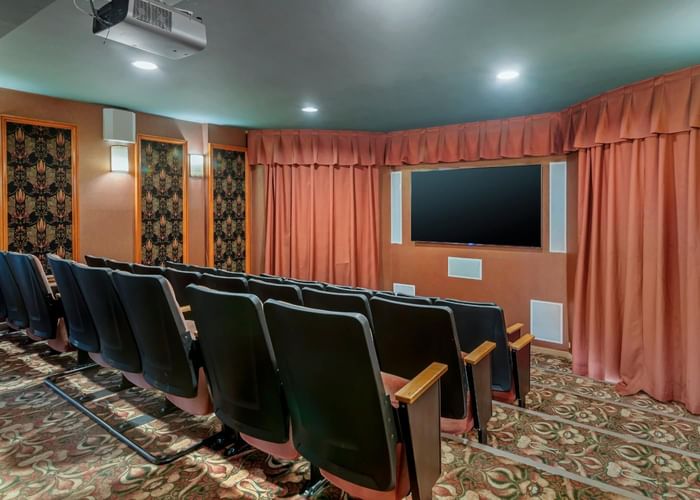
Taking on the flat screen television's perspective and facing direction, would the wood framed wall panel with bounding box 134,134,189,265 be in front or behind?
in front

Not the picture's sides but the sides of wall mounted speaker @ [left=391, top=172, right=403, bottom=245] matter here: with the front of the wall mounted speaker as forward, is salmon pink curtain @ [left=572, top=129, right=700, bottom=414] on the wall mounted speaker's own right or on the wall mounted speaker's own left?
on the wall mounted speaker's own left

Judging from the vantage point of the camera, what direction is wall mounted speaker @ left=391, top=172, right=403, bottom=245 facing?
facing the viewer and to the left of the viewer

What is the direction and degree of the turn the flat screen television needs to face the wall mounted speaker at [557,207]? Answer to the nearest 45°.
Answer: approximately 135° to its left

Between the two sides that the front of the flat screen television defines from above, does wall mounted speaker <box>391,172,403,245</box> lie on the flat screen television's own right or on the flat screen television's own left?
on the flat screen television's own right

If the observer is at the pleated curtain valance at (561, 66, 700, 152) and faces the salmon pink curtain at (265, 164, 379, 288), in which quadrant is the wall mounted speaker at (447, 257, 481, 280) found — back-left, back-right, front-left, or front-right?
front-right

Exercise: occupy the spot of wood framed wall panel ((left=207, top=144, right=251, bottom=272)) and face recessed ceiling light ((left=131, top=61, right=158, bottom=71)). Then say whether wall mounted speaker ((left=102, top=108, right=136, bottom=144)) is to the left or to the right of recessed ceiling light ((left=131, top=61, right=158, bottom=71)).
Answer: right

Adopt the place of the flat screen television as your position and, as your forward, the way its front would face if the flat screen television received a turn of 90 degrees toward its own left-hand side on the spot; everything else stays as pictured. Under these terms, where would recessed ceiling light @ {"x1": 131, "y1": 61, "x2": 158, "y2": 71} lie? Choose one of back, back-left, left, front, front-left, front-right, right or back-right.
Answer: right

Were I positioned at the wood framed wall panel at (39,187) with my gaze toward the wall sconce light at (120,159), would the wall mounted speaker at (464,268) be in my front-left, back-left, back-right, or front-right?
front-right

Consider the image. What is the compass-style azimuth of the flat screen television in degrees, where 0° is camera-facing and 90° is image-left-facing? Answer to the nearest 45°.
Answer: approximately 45°

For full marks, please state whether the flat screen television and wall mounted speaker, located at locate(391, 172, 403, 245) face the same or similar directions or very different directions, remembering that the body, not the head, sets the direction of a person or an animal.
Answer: same or similar directions

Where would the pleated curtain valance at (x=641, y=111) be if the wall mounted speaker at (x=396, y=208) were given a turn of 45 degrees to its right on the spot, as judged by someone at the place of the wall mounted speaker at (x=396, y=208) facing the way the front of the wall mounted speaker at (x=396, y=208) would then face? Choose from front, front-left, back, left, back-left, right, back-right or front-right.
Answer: back-left

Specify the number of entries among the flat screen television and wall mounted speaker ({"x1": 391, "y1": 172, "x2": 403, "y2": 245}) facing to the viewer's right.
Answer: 0
